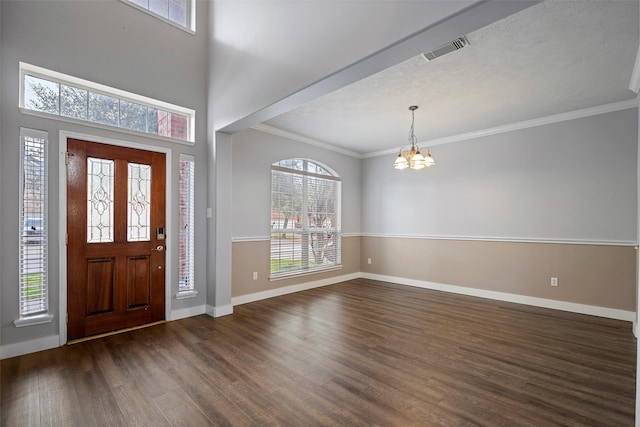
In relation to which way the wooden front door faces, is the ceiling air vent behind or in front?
in front

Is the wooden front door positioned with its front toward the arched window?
no

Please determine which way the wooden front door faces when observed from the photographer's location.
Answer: facing the viewer and to the right of the viewer

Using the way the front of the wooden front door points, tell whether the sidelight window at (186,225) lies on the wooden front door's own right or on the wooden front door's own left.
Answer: on the wooden front door's own left
